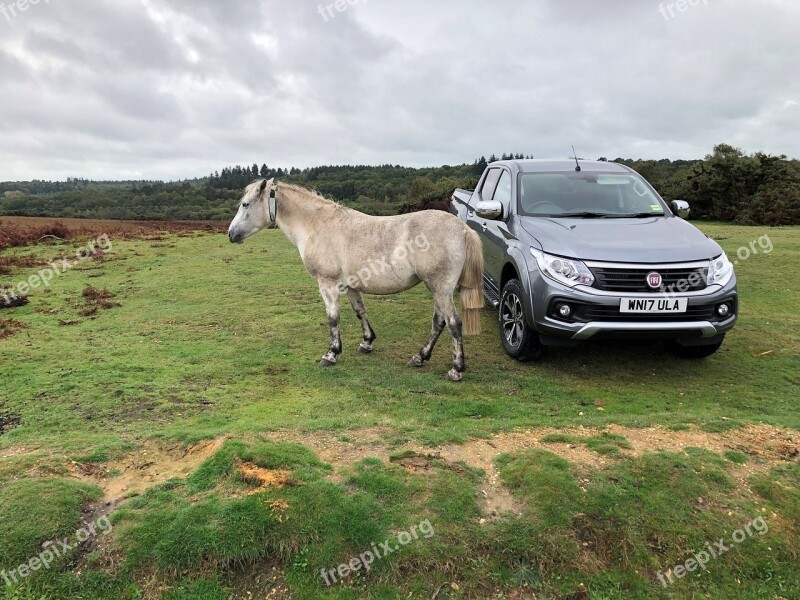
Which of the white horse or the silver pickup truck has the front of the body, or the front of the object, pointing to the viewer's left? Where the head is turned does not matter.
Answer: the white horse

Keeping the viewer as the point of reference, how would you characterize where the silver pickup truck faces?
facing the viewer and to the right of the viewer

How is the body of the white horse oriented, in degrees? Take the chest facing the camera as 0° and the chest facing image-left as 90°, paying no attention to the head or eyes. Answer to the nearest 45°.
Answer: approximately 90°

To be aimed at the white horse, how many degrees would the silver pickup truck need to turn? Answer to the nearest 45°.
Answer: approximately 135° to its right

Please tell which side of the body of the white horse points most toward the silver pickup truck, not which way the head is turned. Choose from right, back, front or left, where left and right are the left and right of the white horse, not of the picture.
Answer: back

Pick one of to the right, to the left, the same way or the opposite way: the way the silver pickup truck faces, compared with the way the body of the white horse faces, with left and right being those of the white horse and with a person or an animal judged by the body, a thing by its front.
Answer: to the left

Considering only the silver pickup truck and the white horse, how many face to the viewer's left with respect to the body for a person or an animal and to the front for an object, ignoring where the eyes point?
1
